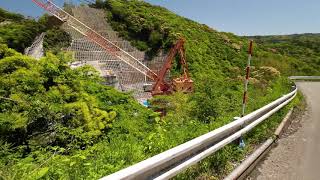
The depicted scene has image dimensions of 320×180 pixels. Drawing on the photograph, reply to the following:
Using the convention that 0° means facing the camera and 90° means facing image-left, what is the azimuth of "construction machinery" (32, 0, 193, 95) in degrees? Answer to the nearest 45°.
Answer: approximately 90°

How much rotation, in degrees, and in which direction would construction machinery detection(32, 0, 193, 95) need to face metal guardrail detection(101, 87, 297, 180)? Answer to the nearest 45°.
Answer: approximately 90° to its left
